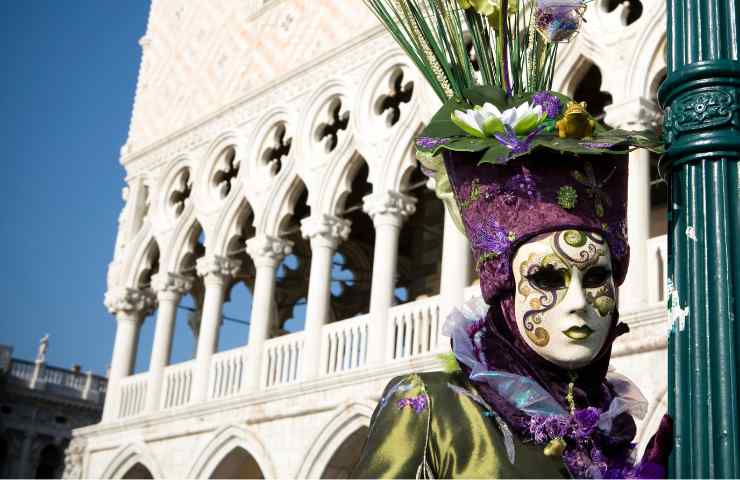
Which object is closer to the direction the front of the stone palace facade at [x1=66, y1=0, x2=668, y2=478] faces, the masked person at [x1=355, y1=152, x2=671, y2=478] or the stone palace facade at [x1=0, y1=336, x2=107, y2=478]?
the masked person

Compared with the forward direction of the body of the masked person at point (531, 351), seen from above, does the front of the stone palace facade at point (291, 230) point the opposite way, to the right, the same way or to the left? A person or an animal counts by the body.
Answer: to the right

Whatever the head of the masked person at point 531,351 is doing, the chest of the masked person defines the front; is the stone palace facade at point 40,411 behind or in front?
behind

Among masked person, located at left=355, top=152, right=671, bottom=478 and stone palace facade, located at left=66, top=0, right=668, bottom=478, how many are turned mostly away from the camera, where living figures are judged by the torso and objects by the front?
0

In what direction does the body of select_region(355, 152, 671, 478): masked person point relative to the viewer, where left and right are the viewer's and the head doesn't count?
facing the viewer and to the right of the viewer

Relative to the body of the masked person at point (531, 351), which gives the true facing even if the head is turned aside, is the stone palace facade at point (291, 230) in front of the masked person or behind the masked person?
behind

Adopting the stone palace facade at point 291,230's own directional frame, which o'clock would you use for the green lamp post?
The green lamp post is roughly at 10 o'clock from the stone palace facade.
